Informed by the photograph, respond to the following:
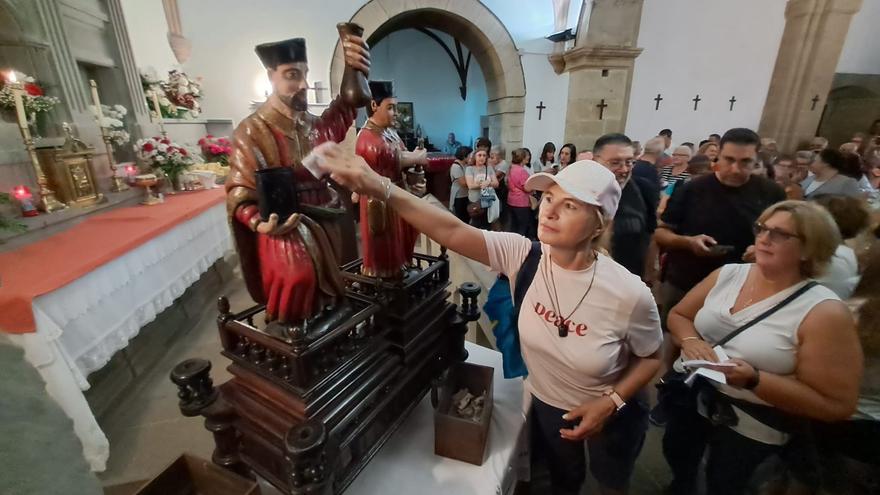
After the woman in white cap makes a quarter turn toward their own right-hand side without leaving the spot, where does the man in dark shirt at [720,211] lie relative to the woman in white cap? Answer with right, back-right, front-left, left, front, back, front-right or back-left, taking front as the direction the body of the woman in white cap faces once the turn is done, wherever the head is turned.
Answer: right

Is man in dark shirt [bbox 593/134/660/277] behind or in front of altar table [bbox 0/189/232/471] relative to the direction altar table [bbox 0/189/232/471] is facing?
in front

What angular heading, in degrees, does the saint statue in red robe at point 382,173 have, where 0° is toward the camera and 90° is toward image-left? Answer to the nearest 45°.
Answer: approximately 315°

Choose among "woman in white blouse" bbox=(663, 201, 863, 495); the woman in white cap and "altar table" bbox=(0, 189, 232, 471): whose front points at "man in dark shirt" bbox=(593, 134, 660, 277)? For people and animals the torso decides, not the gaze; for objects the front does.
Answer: the altar table

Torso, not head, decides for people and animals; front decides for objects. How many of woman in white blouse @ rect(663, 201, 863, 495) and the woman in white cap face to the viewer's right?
0

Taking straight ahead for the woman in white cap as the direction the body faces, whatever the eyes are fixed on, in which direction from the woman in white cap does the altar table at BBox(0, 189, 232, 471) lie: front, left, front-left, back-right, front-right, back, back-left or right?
front-right

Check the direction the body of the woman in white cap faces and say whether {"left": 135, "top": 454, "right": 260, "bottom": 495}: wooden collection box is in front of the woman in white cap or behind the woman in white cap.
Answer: in front

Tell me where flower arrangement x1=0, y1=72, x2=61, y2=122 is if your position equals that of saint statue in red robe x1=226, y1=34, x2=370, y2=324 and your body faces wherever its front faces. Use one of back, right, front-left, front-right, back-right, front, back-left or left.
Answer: back

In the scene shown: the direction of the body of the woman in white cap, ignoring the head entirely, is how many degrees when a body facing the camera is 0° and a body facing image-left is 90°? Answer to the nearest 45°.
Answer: approximately 45°
